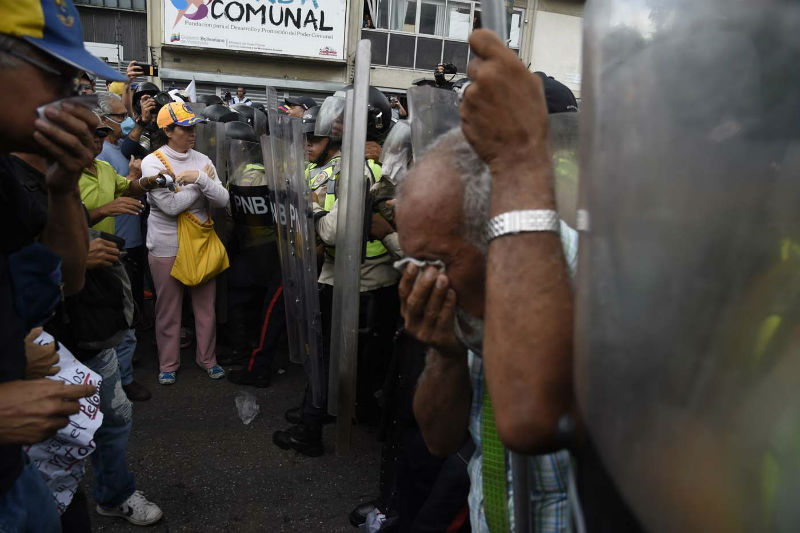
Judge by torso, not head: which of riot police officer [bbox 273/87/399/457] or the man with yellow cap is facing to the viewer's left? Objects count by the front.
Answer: the riot police officer

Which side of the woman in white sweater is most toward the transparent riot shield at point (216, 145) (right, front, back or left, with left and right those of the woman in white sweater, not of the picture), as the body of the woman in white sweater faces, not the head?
left

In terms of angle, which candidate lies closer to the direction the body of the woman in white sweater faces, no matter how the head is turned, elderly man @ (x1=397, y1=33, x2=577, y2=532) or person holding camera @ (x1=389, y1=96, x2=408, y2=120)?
the elderly man

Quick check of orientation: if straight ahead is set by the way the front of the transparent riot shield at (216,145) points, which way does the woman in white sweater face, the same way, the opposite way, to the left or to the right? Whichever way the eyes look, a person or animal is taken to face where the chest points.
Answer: to the left

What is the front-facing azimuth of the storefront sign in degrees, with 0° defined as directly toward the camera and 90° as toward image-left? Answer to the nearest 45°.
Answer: approximately 0°

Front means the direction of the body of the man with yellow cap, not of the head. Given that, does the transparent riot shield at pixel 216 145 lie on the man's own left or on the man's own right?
on the man's own left

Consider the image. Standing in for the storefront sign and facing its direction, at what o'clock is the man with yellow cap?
The man with yellow cap is roughly at 12 o'clock from the storefront sign.
